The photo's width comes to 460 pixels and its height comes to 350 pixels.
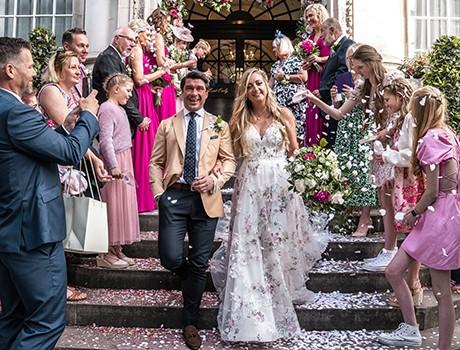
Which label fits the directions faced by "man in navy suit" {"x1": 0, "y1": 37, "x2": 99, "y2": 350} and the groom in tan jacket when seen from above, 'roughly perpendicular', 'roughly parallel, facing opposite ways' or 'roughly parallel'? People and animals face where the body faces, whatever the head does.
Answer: roughly perpendicular

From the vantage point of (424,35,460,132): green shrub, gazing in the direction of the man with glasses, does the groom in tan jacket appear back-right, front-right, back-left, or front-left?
front-left

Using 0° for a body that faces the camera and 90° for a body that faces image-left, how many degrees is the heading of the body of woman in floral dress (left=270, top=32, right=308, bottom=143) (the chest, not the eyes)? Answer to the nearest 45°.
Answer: approximately 45°

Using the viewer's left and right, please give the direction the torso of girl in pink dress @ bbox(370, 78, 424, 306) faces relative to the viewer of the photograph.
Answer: facing to the left of the viewer

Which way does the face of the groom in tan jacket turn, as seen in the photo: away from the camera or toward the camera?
toward the camera

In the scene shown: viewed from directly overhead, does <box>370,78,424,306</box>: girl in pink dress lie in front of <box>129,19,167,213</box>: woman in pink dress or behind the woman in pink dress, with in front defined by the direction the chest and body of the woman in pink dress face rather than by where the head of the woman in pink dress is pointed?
in front

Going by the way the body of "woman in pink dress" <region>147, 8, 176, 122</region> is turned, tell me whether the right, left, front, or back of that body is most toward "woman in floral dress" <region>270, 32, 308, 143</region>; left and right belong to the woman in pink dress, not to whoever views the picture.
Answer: front

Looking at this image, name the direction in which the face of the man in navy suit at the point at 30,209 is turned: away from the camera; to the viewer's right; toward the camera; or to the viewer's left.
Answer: to the viewer's right

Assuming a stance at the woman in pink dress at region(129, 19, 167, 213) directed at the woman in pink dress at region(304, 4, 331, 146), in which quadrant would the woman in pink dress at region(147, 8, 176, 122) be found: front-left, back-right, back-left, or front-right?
front-left

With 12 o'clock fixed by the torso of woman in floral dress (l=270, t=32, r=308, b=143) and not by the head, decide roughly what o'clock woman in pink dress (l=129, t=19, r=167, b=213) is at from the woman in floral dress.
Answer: The woman in pink dress is roughly at 1 o'clock from the woman in floral dress.

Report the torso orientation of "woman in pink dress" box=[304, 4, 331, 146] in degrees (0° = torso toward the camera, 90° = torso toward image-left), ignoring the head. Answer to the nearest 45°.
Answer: approximately 45°

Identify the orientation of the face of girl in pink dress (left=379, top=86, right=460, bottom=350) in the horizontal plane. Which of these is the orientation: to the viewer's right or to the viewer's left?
to the viewer's left

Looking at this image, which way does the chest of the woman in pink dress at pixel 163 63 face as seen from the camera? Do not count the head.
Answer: to the viewer's right

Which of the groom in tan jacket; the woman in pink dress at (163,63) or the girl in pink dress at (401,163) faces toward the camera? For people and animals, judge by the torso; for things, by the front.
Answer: the groom in tan jacket

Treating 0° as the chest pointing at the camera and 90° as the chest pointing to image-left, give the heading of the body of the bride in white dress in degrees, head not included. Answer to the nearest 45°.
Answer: approximately 0°

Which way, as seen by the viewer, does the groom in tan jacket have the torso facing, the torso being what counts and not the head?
toward the camera
